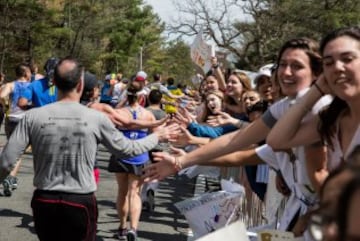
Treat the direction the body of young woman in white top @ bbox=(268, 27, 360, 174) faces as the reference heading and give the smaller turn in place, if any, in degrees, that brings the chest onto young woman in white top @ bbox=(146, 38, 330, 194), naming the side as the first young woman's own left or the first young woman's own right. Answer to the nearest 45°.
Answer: approximately 90° to the first young woman's own right

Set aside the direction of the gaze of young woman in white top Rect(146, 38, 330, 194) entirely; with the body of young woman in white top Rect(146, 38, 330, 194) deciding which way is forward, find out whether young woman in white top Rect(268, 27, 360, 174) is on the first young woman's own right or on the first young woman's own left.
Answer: on the first young woman's own left

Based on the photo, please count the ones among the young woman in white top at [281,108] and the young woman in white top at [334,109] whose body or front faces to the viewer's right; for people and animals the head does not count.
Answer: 0
